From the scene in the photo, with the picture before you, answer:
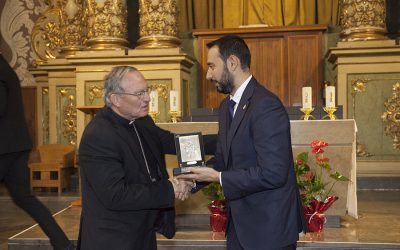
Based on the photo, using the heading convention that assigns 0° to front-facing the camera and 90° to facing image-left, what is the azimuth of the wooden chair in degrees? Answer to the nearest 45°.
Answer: approximately 45°

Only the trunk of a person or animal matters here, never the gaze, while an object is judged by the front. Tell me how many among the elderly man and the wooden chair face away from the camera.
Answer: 0

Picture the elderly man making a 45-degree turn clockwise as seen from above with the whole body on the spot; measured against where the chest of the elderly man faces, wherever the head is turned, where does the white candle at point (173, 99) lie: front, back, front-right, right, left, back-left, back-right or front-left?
back

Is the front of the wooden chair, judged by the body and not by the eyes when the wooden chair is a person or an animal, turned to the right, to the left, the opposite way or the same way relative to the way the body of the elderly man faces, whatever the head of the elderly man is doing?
to the right

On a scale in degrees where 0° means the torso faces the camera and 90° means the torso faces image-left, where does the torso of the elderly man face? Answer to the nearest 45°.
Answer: approximately 315°

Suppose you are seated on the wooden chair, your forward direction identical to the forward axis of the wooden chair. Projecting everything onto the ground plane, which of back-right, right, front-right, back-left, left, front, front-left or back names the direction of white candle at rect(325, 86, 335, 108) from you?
left

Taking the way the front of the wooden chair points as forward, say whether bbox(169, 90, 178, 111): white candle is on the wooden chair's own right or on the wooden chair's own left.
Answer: on the wooden chair's own left

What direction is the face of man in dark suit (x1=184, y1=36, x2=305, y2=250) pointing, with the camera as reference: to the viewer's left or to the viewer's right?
to the viewer's left

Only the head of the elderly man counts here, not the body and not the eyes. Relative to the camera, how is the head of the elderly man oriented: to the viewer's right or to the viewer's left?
to the viewer's right
